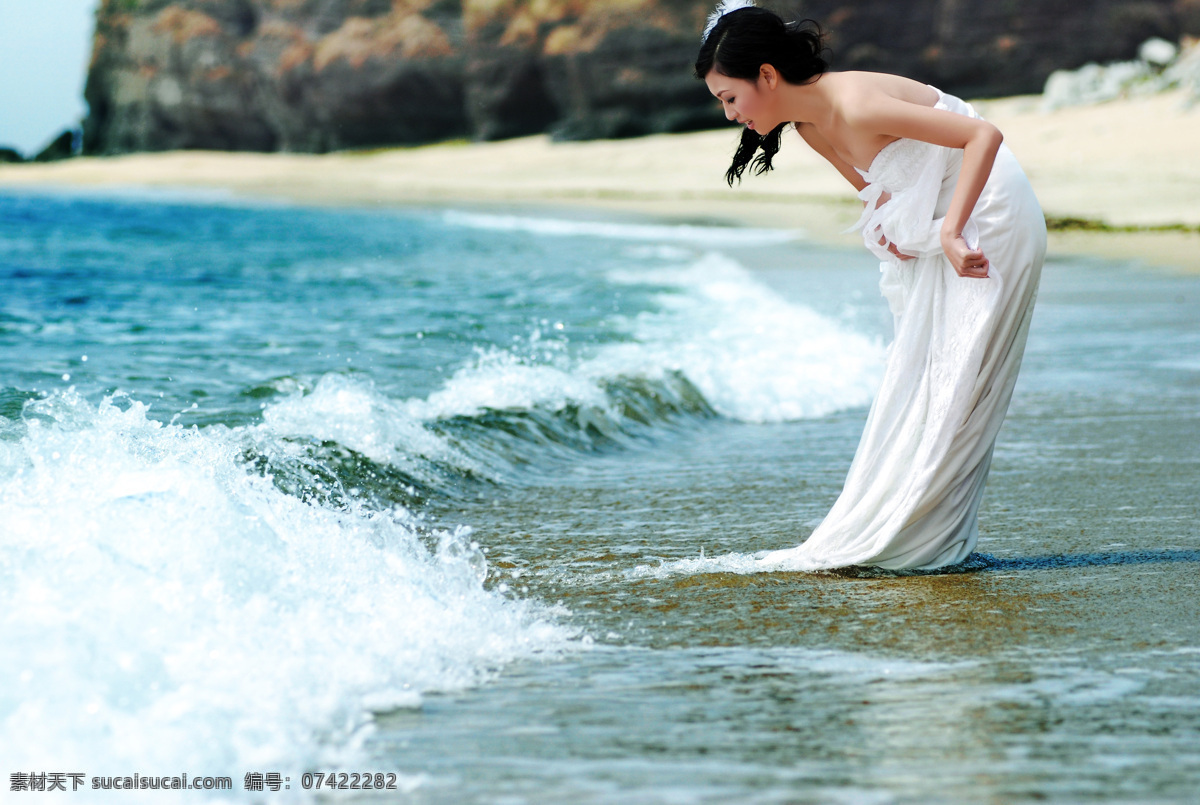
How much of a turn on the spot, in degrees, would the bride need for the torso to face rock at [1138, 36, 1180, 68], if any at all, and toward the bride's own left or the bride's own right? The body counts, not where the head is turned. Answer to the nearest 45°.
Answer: approximately 90° to the bride's own right

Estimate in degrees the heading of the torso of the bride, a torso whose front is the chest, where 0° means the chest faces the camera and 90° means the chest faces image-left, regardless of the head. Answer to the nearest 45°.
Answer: approximately 90°

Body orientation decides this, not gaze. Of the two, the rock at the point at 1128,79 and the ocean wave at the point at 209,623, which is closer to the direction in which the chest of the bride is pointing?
the ocean wave

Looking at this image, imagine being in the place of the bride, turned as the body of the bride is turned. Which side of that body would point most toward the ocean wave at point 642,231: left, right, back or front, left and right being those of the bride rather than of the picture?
right

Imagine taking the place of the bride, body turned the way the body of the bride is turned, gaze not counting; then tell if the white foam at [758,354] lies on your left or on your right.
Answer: on your right

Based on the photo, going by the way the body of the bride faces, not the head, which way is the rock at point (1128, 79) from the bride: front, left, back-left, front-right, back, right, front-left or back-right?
right

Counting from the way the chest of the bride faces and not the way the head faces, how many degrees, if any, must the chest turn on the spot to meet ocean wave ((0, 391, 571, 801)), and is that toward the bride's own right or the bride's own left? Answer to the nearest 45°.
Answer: approximately 45° to the bride's own left

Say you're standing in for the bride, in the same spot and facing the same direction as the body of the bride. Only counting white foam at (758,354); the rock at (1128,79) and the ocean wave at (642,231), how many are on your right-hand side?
3
